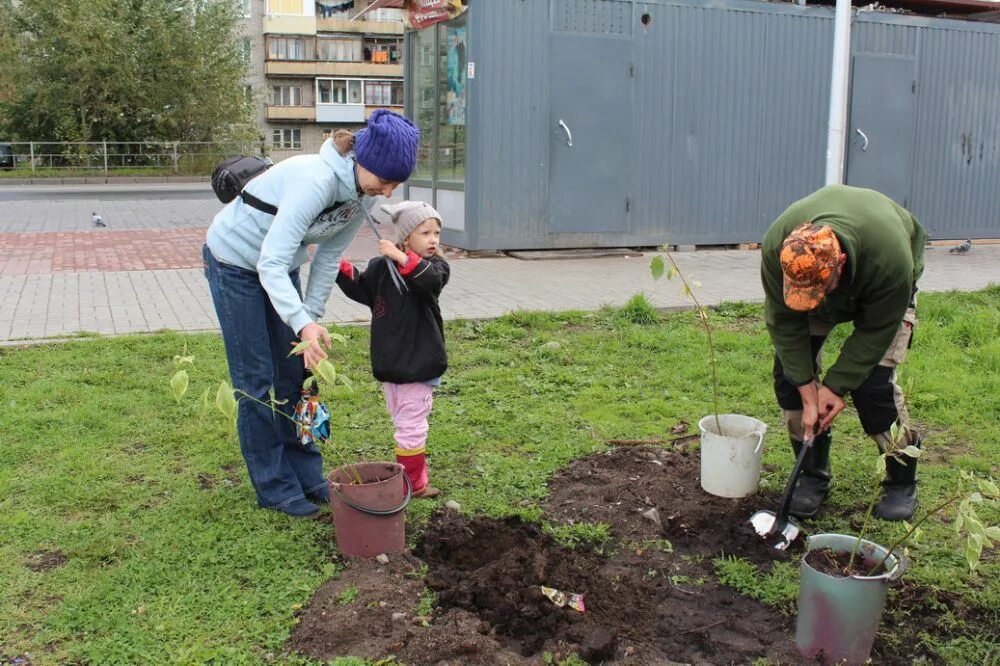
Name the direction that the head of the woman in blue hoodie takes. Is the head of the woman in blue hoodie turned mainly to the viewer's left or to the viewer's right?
to the viewer's right

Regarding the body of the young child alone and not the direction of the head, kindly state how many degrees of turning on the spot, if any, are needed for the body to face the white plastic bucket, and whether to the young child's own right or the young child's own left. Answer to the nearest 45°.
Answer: approximately 45° to the young child's own left

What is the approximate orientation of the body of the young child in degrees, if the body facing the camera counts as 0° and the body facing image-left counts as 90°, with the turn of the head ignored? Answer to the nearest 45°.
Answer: approximately 315°

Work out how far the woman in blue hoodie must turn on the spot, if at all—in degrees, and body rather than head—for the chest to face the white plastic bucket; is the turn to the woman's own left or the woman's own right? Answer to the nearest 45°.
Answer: approximately 45° to the woman's own left

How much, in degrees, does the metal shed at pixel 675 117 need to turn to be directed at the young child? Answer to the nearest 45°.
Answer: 0° — it already faces them

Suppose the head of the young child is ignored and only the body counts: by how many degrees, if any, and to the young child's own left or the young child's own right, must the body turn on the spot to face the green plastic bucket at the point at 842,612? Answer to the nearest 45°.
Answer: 0° — they already face it

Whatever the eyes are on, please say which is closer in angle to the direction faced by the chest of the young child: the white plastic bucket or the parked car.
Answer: the white plastic bucket
